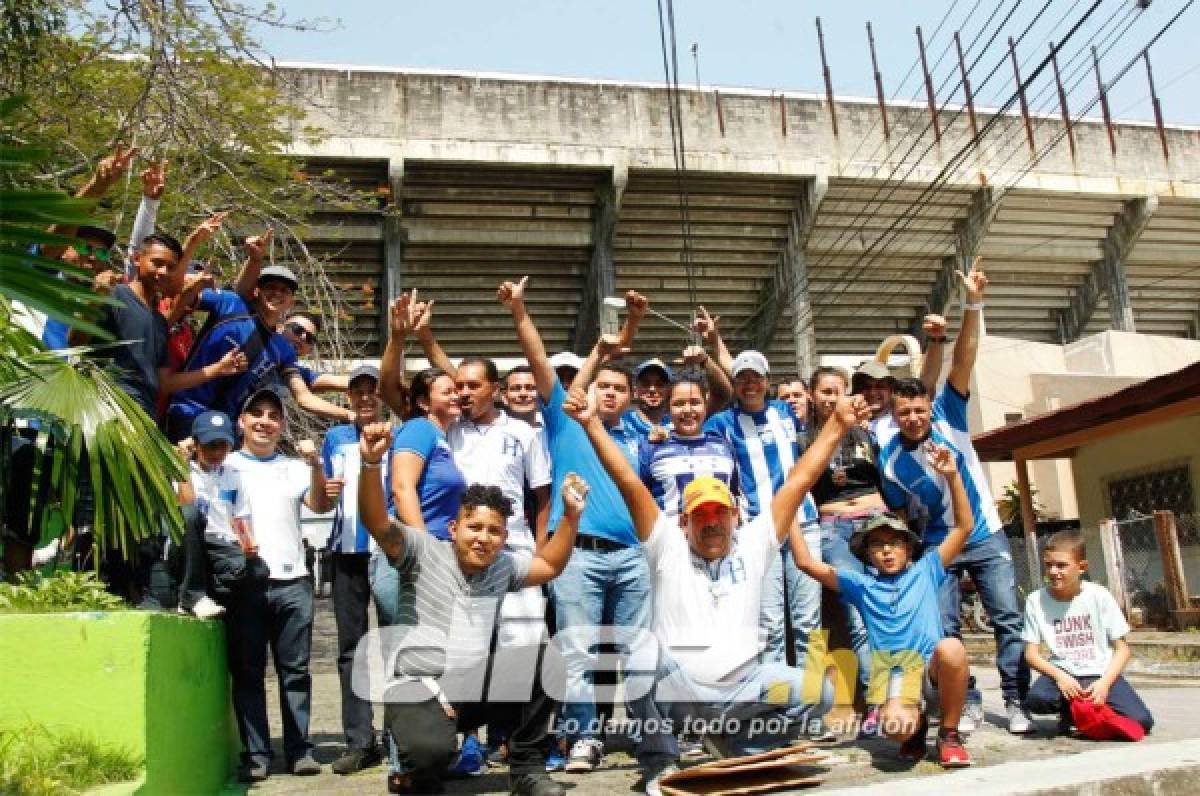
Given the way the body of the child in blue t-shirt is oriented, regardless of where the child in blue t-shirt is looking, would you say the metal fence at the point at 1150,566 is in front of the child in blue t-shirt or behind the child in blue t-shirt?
behind

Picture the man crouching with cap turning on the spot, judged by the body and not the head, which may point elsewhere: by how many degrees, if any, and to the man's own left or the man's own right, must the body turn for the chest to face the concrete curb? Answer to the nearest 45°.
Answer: approximately 90° to the man's own left

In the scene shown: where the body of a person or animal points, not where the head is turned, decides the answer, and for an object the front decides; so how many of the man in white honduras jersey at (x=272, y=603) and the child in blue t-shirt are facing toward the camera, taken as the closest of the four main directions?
2

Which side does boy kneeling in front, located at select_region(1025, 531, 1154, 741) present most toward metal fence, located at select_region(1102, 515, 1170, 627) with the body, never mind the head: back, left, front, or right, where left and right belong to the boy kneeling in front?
back

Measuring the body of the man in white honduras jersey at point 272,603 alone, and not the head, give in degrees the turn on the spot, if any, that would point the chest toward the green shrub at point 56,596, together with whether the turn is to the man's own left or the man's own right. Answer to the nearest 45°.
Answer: approximately 45° to the man's own right

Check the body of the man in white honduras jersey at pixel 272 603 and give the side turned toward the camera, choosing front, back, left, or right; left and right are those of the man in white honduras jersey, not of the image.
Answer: front

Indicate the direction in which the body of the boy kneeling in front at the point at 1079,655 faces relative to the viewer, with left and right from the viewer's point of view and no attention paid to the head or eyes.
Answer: facing the viewer
